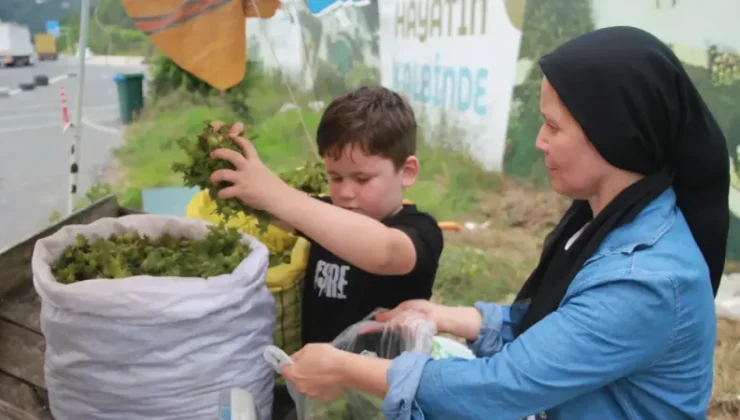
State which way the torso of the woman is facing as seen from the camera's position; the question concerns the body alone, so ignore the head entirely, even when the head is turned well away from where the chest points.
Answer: to the viewer's left

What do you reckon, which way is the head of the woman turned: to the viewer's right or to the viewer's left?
to the viewer's left

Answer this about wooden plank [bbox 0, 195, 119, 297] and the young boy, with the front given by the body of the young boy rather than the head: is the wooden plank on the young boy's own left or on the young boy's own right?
on the young boy's own right
